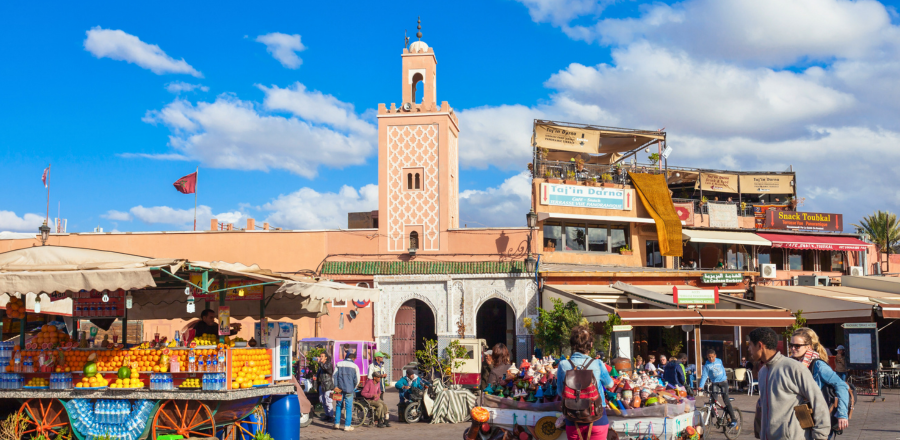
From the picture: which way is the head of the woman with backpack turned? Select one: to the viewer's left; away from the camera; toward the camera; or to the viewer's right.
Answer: away from the camera

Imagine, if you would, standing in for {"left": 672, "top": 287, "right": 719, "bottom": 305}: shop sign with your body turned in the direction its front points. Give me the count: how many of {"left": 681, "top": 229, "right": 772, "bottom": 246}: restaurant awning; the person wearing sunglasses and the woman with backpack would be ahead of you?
2

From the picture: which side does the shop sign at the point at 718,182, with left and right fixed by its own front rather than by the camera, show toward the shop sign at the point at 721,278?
front

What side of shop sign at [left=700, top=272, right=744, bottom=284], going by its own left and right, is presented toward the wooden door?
right

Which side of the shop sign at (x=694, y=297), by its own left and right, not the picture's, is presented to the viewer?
front

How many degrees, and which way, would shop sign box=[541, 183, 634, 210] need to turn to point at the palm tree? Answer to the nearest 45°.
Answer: approximately 135° to its left

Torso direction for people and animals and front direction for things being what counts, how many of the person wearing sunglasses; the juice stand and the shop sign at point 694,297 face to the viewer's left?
1

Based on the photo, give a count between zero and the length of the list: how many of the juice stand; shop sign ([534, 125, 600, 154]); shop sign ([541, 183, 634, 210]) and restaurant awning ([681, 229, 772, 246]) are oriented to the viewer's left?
0

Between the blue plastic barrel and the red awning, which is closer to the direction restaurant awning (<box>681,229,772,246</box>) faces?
the blue plastic barrel

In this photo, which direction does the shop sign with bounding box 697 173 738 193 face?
toward the camera

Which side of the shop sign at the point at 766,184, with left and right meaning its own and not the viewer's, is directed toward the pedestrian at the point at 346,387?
front

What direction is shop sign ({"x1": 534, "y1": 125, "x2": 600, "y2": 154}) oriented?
toward the camera

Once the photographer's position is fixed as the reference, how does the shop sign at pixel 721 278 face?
facing the viewer

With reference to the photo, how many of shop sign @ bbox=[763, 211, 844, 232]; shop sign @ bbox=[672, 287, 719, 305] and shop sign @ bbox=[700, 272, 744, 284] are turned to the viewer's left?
0

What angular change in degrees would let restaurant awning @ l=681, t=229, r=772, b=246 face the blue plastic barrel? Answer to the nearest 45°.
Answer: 0° — it already faces it

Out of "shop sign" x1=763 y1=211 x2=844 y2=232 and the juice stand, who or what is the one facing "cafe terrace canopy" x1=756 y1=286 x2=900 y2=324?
the shop sign
